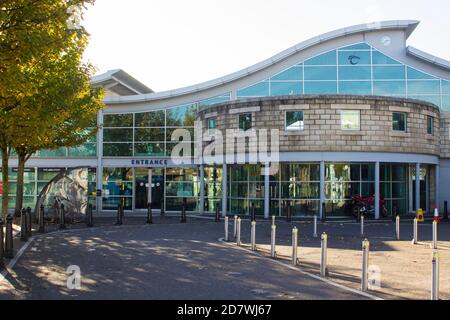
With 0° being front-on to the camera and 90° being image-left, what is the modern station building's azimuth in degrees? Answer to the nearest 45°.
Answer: approximately 0°

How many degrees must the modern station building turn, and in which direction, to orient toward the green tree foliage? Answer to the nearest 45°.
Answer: approximately 45° to its right
